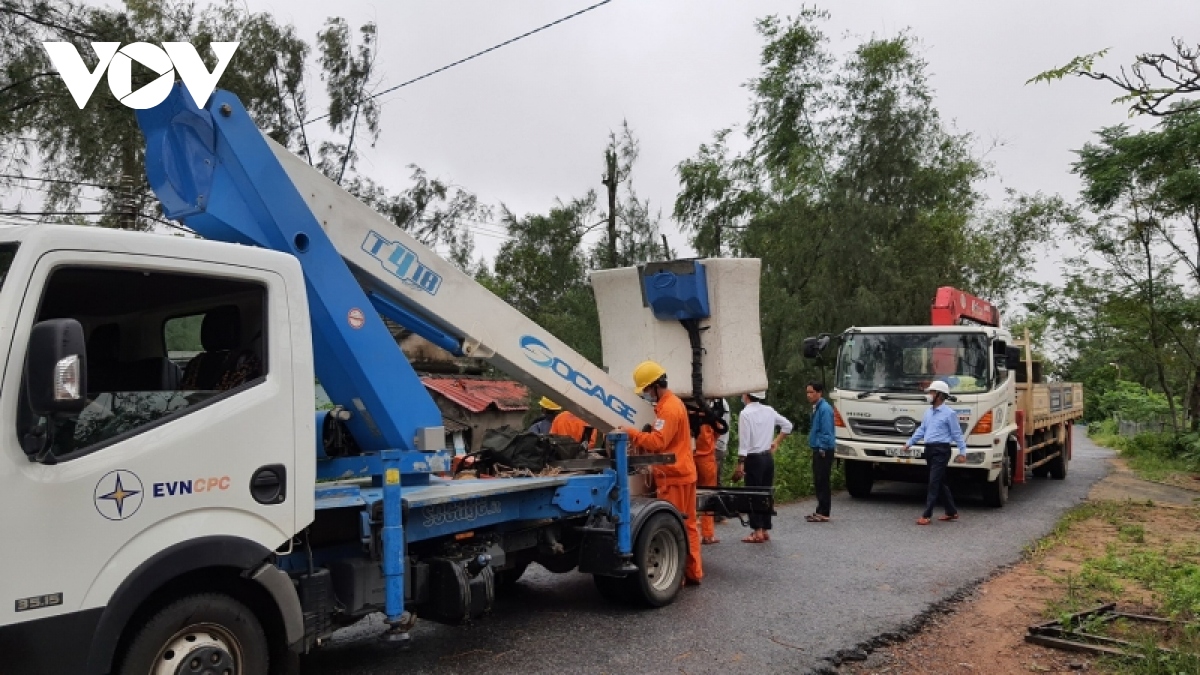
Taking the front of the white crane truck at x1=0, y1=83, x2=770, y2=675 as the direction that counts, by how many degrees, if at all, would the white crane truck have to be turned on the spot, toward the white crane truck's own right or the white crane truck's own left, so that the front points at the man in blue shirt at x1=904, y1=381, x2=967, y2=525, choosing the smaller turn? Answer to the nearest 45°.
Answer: approximately 180°

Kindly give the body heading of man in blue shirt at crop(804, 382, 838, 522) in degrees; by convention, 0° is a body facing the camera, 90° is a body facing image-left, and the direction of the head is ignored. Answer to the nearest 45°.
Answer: approximately 90°

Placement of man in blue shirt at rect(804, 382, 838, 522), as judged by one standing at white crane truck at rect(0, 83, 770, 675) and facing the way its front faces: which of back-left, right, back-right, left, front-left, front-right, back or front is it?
back

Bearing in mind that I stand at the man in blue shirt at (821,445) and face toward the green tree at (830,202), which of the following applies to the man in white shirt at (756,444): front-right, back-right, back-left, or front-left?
back-left

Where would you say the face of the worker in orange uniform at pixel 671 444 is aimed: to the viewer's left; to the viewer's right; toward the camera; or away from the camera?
to the viewer's left

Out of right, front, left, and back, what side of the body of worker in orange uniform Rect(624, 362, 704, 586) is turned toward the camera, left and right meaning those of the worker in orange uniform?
left

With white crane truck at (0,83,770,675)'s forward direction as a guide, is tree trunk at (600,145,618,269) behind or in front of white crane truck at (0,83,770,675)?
behind

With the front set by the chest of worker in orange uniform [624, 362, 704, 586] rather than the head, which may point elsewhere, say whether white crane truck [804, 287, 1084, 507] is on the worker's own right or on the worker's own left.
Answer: on the worker's own right

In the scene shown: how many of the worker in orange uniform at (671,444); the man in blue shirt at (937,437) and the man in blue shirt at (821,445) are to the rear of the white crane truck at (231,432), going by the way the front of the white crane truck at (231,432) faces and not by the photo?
3

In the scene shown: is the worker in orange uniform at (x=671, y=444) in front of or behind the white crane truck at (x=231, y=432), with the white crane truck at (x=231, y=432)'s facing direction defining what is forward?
behind

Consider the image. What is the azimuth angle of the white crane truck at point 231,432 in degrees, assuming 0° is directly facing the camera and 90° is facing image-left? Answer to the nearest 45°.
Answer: approximately 45°

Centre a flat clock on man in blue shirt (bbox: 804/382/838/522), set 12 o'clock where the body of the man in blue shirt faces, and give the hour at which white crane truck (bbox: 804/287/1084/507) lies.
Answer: The white crane truck is roughly at 4 o'clock from the man in blue shirt.

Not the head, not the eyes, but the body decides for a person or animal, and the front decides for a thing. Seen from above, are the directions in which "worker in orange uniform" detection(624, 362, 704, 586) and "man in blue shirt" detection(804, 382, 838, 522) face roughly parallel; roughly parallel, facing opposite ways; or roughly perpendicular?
roughly parallel

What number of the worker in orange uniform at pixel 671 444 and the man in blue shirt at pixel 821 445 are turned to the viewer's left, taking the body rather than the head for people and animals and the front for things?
2
